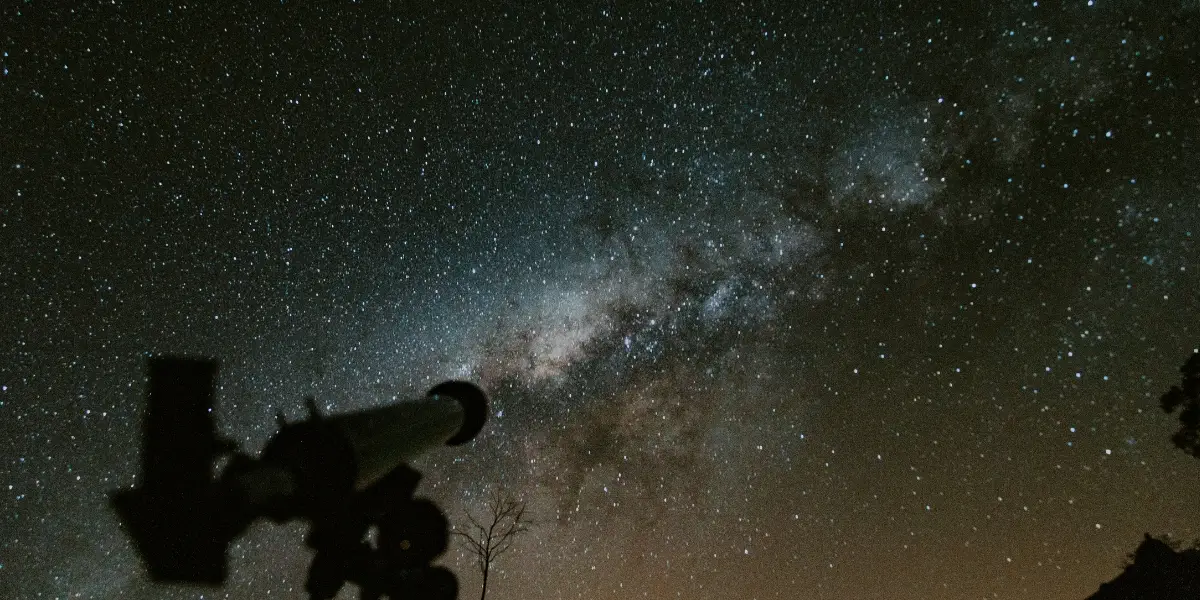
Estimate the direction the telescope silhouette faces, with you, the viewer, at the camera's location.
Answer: facing away from the viewer and to the right of the viewer
